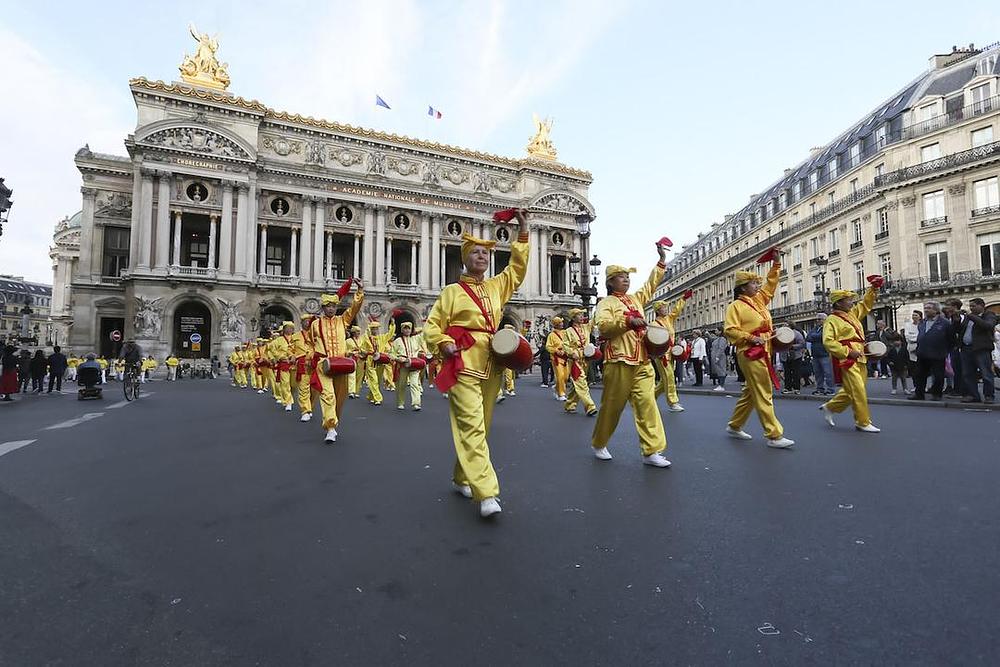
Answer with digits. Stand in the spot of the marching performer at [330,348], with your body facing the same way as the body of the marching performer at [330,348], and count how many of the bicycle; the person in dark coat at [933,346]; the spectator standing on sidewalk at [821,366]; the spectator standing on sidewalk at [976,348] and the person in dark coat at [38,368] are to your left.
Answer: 3

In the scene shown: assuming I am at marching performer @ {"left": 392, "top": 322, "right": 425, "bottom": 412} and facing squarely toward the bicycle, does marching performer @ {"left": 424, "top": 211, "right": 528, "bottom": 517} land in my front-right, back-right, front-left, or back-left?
back-left

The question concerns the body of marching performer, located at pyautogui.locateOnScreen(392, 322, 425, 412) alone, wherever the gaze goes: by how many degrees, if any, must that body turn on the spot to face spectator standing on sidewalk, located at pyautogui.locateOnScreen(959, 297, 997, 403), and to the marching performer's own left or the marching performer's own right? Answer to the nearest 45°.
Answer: approximately 90° to the marching performer's own left

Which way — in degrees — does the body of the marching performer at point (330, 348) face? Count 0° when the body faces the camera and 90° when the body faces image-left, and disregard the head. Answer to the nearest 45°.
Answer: approximately 0°

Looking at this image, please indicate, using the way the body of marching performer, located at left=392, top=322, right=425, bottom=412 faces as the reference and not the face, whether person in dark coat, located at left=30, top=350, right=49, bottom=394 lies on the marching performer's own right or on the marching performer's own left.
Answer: on the marching performer's own right

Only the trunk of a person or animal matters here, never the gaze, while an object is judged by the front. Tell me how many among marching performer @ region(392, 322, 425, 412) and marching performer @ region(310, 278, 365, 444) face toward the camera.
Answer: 2

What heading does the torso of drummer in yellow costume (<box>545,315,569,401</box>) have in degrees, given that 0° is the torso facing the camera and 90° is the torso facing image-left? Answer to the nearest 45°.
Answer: approximately 315°

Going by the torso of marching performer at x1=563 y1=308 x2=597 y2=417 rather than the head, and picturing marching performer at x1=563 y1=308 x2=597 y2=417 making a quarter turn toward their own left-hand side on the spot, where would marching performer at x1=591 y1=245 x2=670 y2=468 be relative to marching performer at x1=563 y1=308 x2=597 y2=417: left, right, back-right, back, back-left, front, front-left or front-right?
back-right

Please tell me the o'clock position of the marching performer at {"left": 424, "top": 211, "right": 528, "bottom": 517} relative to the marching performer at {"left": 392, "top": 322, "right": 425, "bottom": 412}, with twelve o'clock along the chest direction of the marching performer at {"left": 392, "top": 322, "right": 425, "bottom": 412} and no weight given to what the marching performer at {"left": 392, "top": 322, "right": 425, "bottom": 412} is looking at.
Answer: the marching performer at {"left": 424, "top": 211, "right": 528, "bottom": 517} is roughly at 12 o'clock from the marching performer at {"left": 392, "top": 322, "right": 425, "bottom": 412}.

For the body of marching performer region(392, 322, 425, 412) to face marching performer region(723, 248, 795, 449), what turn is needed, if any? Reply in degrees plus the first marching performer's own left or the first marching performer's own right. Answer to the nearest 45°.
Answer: approximately 45° to the first marching performer's own left

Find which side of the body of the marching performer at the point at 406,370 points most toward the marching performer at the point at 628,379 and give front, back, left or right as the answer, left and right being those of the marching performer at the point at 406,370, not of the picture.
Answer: front

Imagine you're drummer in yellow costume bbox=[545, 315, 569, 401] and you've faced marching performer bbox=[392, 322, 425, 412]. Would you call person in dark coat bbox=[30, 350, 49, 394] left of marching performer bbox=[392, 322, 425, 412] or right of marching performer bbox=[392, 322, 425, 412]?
right

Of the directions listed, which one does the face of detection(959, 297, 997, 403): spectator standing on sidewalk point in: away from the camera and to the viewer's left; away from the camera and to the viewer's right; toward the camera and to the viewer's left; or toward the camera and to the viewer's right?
toward the camera and to the viewer's left

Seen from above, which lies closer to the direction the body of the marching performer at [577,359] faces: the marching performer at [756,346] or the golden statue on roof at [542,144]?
the marching performer
